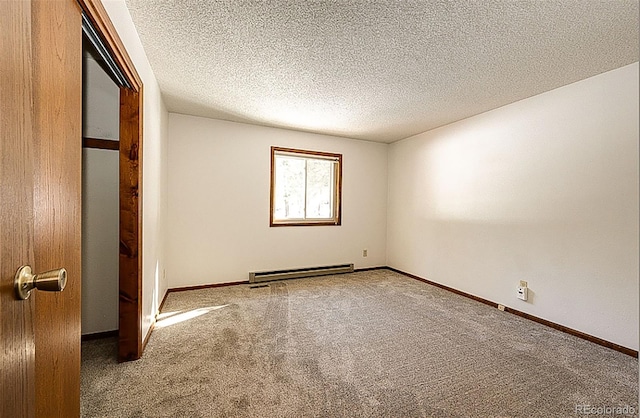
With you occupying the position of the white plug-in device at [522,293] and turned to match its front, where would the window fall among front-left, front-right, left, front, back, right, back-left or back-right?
front-right

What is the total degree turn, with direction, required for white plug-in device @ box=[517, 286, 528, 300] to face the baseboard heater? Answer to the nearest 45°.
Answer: approximately 45° to its right

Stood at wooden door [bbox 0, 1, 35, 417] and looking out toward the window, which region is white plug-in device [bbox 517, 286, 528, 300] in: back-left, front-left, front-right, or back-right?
front-right

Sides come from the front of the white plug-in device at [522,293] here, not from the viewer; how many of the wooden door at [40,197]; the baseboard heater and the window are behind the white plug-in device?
0

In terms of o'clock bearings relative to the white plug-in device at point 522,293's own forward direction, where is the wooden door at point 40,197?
The wooden door is roughly at 11 o'clock from the white plug-in device.

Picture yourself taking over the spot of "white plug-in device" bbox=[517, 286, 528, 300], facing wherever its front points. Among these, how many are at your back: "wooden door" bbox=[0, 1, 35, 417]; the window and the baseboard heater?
0

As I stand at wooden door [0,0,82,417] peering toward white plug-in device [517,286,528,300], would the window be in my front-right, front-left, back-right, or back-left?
front-left

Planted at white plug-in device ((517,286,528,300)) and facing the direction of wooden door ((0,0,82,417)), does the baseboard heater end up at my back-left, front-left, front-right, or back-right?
front-right

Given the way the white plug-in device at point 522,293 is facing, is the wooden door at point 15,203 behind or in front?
in front
